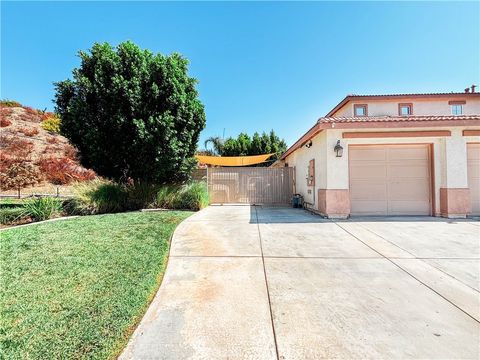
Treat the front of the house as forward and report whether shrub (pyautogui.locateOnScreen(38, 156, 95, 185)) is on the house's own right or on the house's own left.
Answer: on the house's own right

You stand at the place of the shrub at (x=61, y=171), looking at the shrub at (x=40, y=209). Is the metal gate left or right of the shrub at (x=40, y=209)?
left

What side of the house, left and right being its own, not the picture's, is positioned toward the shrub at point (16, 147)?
right

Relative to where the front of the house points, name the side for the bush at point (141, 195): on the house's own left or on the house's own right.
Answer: on the house's own right

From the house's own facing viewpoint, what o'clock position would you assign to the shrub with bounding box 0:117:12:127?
The shrub is roughly at 3 o'clock from the house.

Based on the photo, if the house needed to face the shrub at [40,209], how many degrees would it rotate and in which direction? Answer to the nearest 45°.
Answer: approximately 45° to its right

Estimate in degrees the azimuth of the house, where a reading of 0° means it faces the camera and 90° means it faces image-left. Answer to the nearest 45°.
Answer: approximately 0°

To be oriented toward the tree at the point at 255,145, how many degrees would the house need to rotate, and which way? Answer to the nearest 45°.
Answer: approximately 135° to its right

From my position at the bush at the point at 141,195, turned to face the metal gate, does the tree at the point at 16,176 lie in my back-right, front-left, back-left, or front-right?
back-left

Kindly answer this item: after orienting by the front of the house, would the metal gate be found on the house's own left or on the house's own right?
on the house's own right
